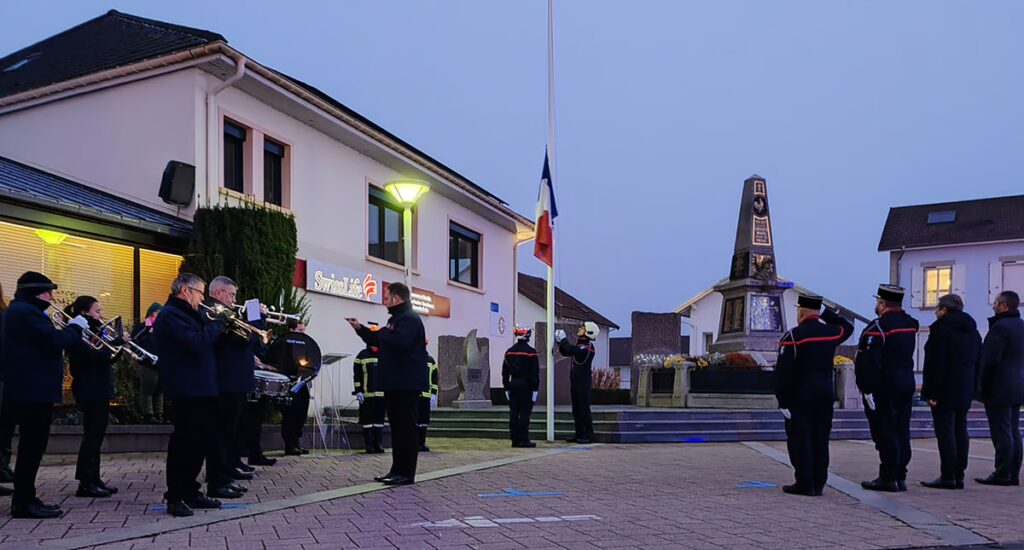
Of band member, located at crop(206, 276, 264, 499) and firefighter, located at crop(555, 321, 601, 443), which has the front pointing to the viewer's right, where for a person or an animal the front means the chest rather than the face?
band member, located at crop(206, 276, 264, 499)

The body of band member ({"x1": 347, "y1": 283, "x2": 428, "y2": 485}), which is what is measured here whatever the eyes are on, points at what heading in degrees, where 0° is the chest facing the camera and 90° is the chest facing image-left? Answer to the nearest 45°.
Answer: approximately 90°

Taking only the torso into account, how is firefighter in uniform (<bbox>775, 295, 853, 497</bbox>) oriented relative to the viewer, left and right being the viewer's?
facing away from the viewer and to the left of the viewer

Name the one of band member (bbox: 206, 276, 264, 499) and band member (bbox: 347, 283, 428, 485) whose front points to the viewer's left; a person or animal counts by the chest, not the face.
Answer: band member (bbox: 347, 283, 428, 485)

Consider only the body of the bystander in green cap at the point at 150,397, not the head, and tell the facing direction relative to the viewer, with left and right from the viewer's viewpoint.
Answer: facing to the right of the viewer

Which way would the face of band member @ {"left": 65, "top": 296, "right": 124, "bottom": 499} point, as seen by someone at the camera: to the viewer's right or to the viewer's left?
to the viewer's right

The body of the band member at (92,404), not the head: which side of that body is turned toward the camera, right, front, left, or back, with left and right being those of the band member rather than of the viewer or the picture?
right

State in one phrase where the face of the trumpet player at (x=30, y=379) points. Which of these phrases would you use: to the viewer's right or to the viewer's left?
to the viewer's right

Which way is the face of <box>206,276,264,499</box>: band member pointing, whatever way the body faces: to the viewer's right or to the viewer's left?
to the viewer's right

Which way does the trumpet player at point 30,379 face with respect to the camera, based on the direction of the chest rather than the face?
to the viewer's right

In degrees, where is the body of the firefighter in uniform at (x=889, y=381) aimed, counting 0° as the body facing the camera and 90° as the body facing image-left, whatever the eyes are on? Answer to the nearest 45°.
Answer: approximately 135°

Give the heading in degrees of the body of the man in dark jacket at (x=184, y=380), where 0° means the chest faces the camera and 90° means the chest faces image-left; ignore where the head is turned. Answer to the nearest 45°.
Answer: approximately 270°
